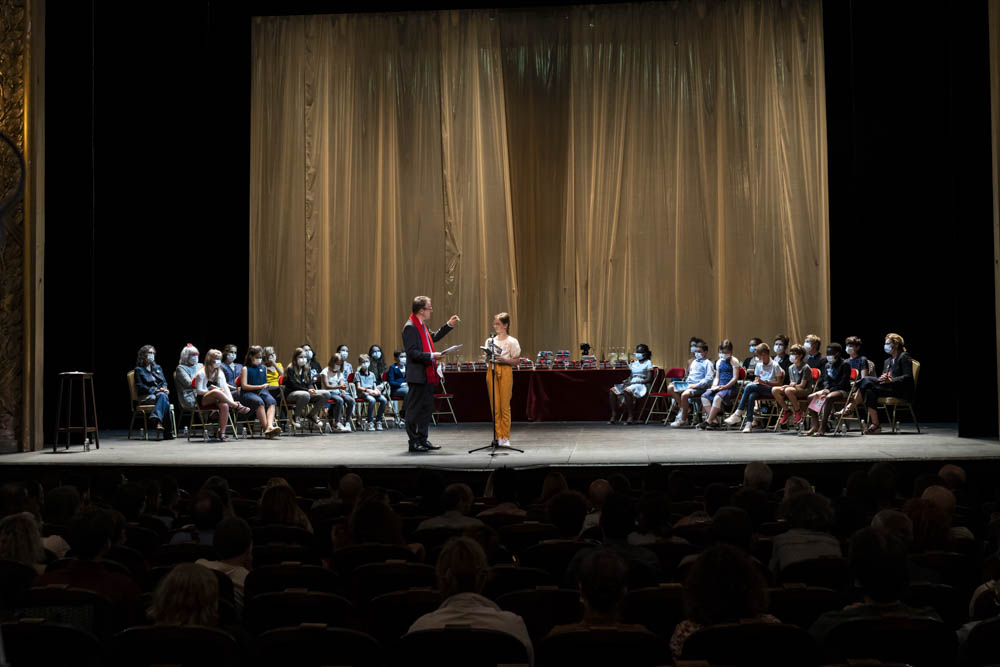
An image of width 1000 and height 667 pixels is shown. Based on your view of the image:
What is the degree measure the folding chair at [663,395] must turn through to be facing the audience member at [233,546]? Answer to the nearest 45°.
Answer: approximately 45° to its left

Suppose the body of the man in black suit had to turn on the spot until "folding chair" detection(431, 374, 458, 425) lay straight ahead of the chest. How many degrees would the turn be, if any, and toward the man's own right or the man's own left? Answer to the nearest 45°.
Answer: approximately 90° to the man's own left

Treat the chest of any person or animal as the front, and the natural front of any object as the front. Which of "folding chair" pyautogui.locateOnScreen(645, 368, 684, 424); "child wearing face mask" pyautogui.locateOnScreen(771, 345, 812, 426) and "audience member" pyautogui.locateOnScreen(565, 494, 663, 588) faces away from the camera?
the audience member

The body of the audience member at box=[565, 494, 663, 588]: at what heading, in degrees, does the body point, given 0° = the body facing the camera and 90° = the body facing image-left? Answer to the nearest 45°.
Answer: approximately 180°

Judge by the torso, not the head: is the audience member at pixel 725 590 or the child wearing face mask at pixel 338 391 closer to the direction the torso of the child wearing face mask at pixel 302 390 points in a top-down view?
the audience member

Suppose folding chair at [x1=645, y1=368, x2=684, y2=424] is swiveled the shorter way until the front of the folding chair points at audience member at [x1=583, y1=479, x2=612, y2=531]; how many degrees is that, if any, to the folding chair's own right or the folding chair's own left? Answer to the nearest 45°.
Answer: approximately 45° to the folding chair's own left

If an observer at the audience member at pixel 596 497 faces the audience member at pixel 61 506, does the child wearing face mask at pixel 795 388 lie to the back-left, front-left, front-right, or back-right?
back-right

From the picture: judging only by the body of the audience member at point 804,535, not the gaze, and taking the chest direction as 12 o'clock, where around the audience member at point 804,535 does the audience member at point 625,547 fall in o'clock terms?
the audience member at point 625,547 is roughly at 8 o'clock from the audience member at point 804,535.

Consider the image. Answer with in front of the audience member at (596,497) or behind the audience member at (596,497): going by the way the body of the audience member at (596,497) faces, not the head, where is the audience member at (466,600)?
behind

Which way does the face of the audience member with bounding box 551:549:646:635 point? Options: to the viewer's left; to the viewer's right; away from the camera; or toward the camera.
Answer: away from the camera

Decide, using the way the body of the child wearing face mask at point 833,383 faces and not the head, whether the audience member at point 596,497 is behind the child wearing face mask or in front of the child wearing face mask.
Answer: in front

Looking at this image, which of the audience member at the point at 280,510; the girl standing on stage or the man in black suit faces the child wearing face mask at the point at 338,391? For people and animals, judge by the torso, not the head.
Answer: the audience member

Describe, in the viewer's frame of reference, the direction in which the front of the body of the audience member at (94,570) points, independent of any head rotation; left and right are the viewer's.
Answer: facing away from the viewer

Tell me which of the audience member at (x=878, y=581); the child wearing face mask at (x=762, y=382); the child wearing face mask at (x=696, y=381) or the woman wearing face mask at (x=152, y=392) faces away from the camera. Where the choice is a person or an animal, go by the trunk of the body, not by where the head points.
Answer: the audience member
